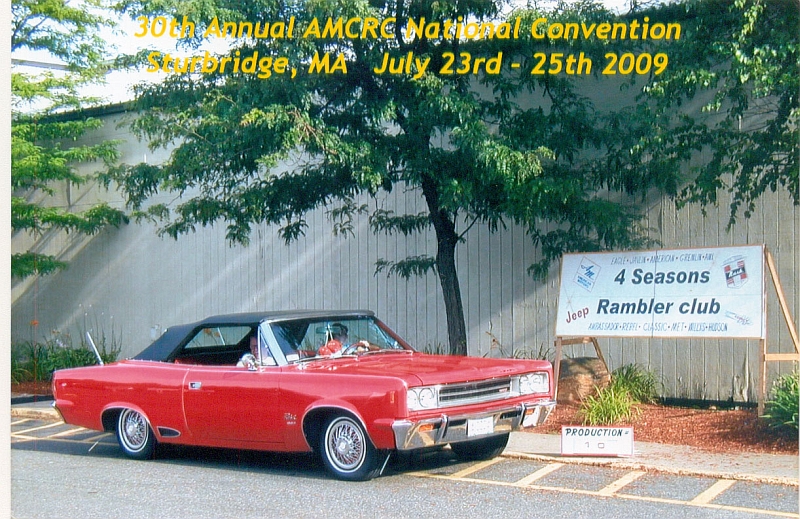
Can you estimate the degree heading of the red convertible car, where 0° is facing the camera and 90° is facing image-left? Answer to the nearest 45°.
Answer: approximately 315°

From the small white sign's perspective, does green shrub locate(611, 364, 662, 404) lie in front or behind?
behind

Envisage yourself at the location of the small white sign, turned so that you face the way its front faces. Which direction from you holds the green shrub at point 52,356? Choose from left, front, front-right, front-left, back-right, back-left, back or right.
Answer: back-right

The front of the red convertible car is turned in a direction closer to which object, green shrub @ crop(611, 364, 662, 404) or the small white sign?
the small white sign

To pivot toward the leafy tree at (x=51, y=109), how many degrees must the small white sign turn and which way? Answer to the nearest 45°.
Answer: approximately 135° to its right

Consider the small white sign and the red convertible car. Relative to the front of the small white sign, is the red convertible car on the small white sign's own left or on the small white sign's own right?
on the small white sign's own right

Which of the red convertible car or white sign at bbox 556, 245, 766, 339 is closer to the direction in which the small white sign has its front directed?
the red convertible car

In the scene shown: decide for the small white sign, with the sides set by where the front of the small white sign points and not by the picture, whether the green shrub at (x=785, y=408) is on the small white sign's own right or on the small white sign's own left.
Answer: on the small white sign's own left
